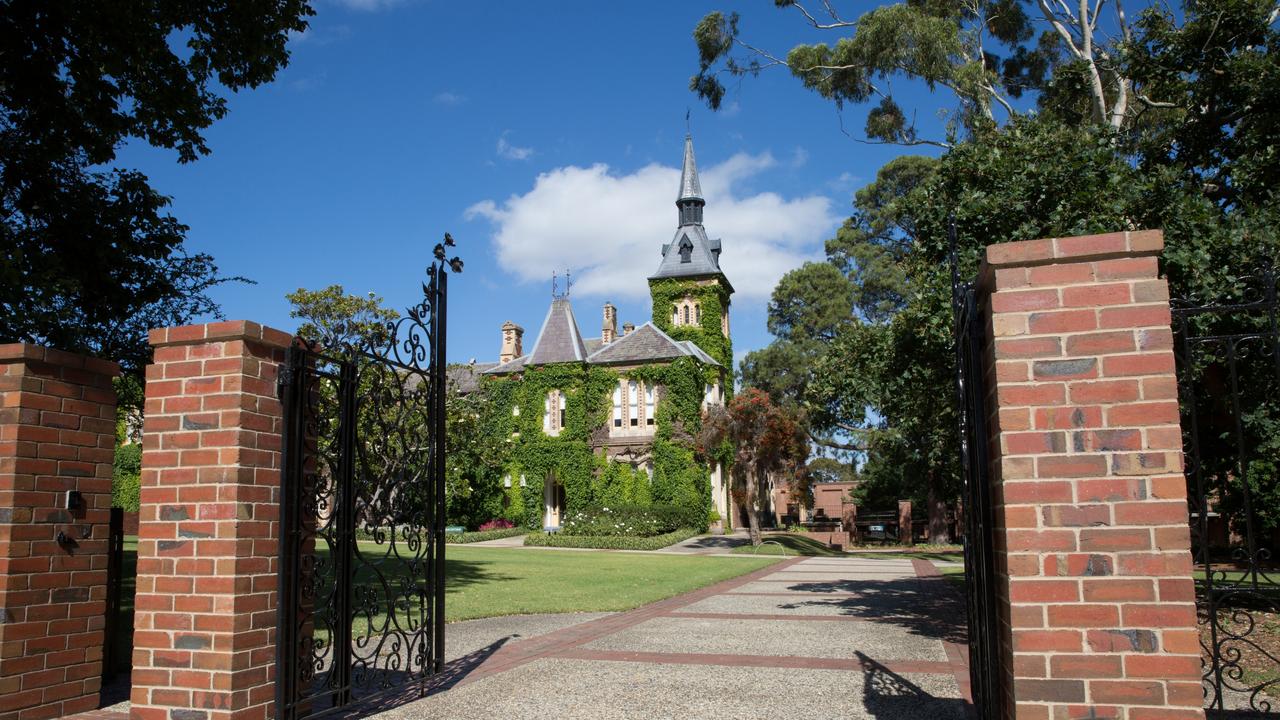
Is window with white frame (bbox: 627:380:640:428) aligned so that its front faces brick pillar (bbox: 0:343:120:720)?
yes

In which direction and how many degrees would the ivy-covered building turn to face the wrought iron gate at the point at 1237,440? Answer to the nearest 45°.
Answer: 0° — it already faces it

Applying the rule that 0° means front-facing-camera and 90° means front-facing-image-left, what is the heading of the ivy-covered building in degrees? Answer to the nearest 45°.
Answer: approximately 0°

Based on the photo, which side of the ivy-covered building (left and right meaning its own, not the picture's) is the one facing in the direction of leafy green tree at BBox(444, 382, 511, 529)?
right

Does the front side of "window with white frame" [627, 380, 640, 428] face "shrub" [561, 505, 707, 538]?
yes

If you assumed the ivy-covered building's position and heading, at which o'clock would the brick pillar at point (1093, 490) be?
The brick pillar is roughly at 12 o'clock from the ivy-covered building.

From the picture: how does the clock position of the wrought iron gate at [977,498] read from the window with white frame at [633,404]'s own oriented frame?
The wrought iron gate is roughly at 12 o'clock from the window with white frame.

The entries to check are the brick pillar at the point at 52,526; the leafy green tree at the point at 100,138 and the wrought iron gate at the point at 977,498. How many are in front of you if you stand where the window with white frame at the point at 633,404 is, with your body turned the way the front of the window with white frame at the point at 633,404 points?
3
